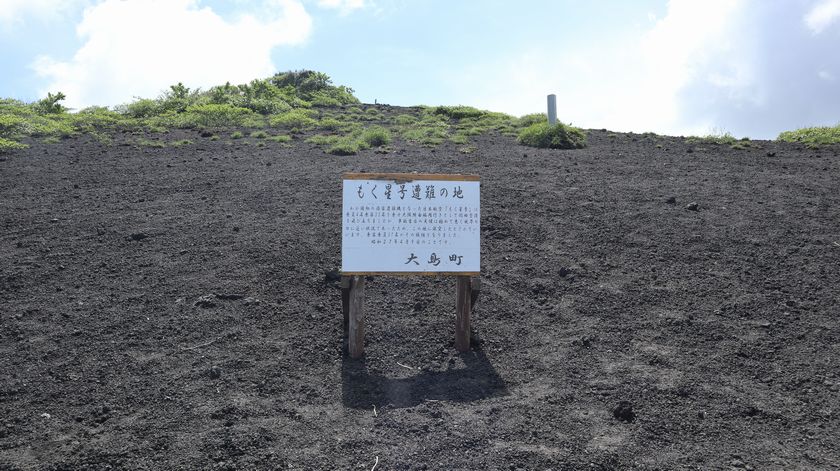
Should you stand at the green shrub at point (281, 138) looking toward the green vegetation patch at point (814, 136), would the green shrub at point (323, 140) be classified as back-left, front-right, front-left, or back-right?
front-right

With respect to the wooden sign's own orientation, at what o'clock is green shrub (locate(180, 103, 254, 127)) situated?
The green shrub is roughly at 5 o'clock from the wooden sign.

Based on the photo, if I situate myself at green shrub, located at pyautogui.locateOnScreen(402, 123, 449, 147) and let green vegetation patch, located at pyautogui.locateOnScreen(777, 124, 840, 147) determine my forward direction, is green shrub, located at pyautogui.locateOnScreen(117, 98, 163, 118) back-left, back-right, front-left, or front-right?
back-left

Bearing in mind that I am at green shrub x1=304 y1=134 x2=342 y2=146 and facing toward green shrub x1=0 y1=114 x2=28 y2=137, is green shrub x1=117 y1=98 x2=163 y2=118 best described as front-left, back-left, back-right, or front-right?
front-right

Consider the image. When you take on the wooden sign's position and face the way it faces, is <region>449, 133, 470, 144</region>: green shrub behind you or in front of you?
behind

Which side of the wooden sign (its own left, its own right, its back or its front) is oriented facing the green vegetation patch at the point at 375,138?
back

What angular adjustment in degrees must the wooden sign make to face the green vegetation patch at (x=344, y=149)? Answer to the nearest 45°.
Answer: approximately 180°

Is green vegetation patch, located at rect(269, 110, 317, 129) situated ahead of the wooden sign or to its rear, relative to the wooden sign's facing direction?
to the rear

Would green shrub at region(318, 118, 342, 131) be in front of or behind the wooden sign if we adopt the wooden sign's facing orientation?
behind

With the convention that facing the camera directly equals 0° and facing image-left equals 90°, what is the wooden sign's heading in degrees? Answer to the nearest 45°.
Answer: approximately 0°

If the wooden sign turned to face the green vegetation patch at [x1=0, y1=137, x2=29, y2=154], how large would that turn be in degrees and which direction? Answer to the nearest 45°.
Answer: approximately 135° to its right

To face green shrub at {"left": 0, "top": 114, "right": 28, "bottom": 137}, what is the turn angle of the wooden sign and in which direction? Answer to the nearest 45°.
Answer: approximately 135° to its right

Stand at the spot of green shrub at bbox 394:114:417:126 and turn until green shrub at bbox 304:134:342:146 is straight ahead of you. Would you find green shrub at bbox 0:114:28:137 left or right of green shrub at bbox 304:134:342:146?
right

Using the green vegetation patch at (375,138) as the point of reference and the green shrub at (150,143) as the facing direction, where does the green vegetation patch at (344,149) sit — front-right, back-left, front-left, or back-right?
front-left

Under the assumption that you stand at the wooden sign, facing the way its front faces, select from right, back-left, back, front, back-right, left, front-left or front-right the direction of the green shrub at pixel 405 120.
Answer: back

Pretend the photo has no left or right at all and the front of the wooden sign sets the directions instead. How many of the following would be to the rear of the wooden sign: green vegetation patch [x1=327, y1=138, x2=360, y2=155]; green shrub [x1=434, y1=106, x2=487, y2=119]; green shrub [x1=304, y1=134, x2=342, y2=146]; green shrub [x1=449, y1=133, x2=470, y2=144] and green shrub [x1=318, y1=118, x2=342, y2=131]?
5

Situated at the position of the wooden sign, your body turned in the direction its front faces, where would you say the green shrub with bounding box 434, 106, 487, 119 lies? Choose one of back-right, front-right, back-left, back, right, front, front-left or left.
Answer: back
